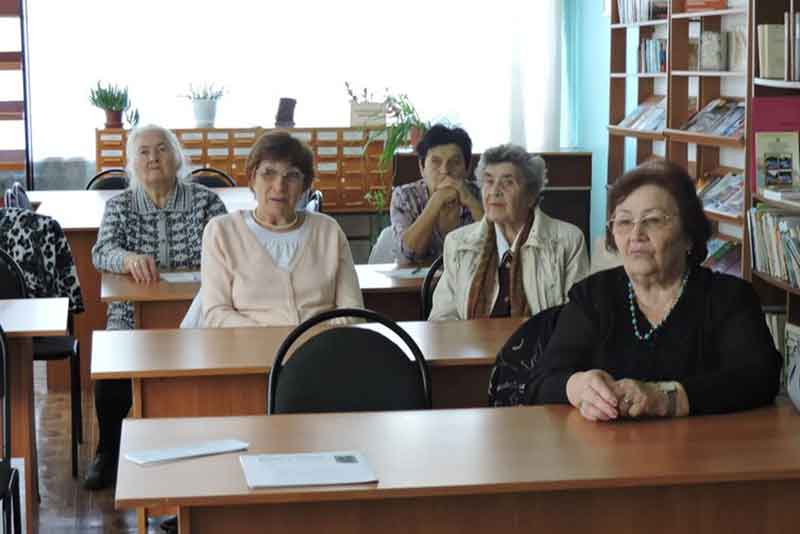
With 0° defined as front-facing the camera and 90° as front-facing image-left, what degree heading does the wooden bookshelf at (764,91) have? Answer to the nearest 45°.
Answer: approximately 45°

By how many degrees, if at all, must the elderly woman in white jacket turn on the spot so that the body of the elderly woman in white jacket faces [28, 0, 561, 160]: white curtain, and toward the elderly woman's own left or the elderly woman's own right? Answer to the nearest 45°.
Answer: approximately 135° to the elderly woman's own right

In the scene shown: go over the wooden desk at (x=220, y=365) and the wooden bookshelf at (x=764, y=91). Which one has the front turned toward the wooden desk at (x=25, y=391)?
the wooden bookshelf

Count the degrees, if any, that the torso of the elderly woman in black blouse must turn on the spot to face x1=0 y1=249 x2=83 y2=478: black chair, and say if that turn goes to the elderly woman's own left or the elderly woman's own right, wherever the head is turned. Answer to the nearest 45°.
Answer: approximately 90° to the elderly woman's own right

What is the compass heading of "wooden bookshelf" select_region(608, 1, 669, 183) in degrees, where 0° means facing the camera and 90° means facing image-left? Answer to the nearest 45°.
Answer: approximately 45°

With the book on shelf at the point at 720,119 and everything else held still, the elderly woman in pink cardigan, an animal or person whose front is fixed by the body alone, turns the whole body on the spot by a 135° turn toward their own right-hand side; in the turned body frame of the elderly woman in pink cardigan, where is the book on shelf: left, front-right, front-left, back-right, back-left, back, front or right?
right

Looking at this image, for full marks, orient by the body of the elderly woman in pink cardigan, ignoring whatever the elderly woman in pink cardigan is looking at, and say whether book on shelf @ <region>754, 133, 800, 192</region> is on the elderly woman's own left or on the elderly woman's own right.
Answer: on the elderly woman's own left
